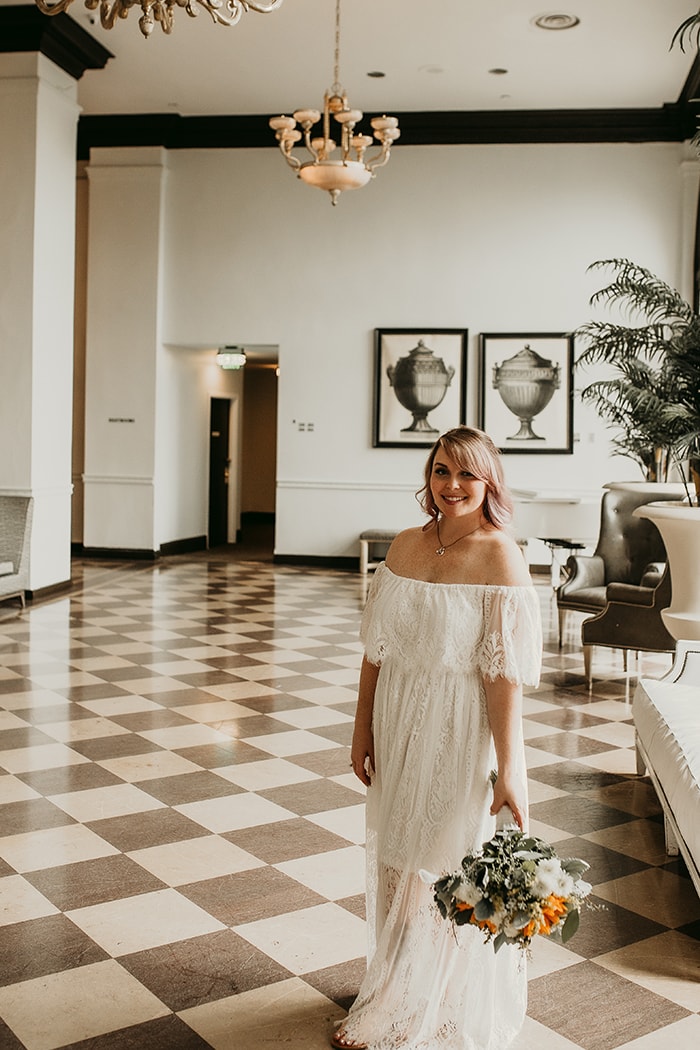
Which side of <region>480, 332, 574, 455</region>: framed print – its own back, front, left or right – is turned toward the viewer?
front

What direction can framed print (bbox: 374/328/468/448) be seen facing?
toward the camera

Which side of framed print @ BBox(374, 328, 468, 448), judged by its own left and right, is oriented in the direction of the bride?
front

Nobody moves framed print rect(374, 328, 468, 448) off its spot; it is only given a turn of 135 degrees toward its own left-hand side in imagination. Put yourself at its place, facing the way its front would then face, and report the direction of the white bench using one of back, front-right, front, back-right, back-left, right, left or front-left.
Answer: back-right

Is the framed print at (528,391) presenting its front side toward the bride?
yes

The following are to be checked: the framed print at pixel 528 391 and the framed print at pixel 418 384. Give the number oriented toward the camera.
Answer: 2

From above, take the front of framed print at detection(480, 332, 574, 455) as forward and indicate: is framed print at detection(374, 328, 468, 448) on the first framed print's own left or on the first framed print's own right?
on the first framed print's own right

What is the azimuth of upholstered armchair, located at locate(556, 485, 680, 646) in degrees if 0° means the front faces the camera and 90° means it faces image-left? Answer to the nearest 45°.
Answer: approximately 45°
